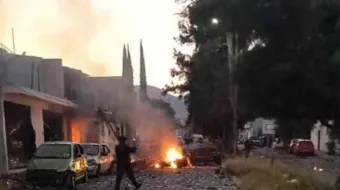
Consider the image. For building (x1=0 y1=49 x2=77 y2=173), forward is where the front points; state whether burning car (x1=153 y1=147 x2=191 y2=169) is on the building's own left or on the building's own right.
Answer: on the building's own left

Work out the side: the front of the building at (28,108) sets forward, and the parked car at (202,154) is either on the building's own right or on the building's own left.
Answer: on the building's own left

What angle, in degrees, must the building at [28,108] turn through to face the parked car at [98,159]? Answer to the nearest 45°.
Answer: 0° — it already faces it

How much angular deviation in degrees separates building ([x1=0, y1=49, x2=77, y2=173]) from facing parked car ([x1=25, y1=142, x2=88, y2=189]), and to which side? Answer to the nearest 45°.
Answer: approximately 45° to its right

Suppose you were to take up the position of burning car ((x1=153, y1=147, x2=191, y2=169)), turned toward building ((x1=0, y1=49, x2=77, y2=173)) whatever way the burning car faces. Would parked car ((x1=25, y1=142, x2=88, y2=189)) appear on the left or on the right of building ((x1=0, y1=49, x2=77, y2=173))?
left

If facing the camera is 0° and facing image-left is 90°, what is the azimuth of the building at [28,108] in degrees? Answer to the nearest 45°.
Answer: approximately 315°

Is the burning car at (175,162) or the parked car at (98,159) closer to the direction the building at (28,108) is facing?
the parked car
